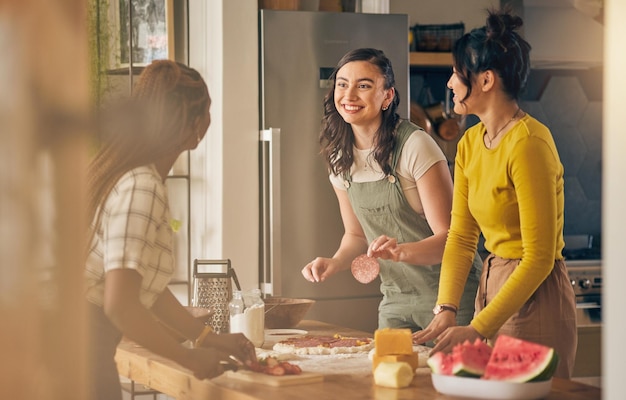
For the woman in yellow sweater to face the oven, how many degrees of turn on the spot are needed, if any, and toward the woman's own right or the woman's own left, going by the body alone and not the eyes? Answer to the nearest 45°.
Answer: approximately 135° to the woman's own right

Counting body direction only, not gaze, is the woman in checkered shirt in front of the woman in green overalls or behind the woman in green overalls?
in front

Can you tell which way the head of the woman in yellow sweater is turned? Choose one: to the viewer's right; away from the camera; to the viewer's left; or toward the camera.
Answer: to the viewer's left

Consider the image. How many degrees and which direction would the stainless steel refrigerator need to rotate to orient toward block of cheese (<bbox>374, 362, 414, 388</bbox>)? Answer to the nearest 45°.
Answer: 0° — it already faces it

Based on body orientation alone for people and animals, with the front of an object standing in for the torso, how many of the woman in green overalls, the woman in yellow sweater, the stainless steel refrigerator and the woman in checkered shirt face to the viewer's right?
1

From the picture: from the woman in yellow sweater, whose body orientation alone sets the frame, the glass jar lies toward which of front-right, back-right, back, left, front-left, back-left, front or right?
front-right

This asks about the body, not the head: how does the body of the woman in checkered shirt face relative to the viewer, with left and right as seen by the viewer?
facing to the right of the viewer

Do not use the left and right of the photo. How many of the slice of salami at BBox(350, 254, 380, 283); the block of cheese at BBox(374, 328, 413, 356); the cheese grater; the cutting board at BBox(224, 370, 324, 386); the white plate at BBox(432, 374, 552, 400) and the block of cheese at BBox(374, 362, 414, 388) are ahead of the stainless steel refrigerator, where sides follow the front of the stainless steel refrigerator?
6

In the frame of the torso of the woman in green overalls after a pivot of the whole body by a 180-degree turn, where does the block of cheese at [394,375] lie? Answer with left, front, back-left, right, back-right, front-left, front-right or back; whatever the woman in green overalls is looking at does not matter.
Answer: back-right

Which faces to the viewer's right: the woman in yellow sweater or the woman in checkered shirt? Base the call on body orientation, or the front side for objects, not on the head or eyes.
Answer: the woman in checkered shirt

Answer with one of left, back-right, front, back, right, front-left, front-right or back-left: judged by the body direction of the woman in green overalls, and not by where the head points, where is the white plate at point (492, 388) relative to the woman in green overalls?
front-left

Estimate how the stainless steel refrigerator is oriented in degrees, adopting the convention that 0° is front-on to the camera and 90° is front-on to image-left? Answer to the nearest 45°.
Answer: approximately 0°
